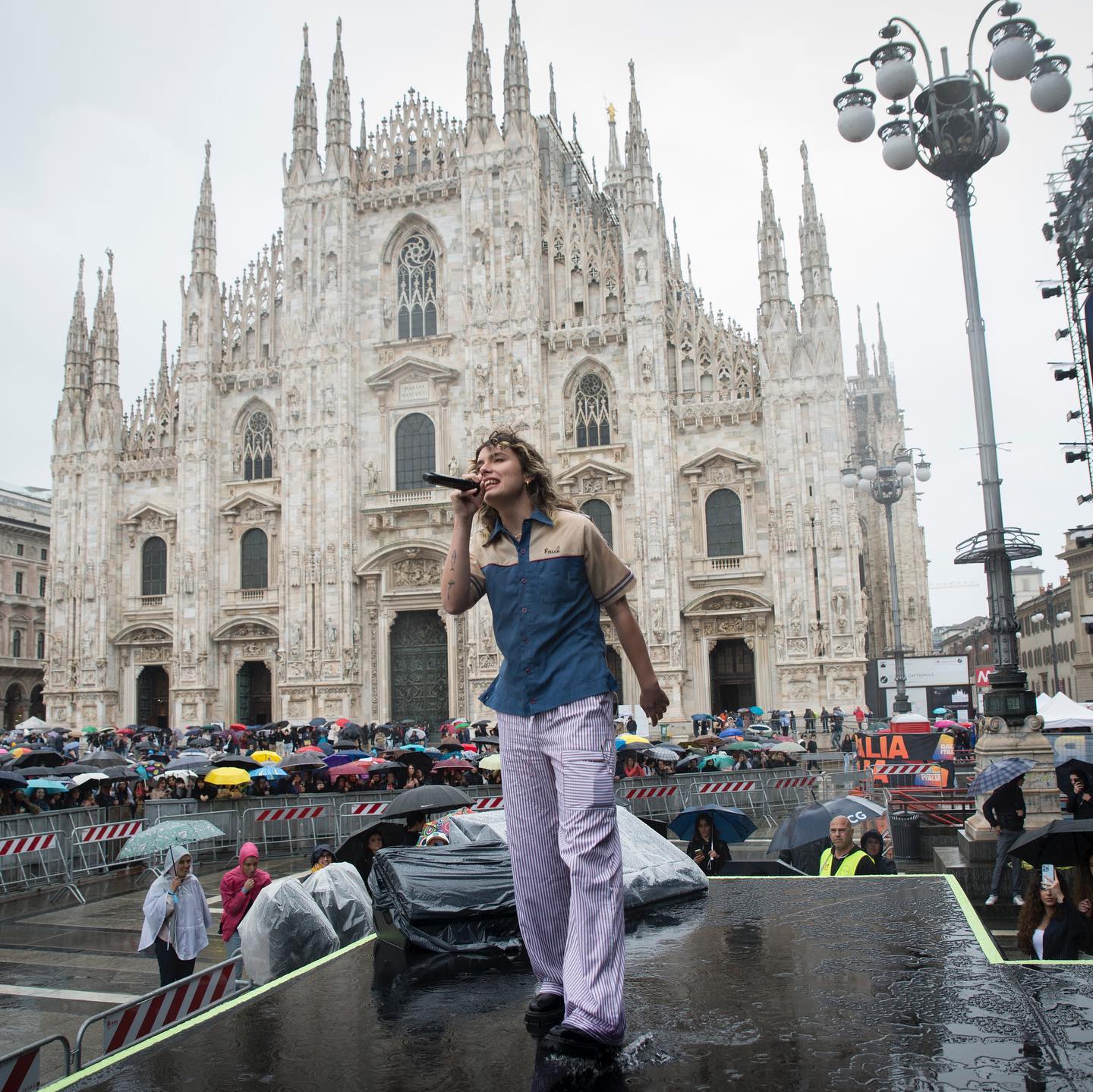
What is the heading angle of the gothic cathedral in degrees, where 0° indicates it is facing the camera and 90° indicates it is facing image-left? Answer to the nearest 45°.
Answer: approximately 0°

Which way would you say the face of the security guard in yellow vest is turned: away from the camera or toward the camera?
toward the camera

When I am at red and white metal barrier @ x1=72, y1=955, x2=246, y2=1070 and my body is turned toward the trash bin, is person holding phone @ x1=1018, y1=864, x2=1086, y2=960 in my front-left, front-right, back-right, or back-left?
front-right

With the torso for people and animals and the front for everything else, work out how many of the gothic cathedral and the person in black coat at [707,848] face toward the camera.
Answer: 2

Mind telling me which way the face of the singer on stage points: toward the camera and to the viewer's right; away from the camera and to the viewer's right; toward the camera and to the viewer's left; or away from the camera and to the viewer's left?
toward the camera and to the viewer's left

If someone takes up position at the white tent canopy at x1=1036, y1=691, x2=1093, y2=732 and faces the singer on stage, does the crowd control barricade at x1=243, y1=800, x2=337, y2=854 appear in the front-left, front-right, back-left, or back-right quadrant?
front-right

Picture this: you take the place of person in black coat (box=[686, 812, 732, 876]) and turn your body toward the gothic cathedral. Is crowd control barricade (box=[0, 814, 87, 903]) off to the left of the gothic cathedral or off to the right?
left

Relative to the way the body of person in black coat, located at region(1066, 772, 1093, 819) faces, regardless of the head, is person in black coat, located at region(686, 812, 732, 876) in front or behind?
in front

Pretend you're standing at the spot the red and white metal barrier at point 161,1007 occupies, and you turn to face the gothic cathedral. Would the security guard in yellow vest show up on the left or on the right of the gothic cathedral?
right

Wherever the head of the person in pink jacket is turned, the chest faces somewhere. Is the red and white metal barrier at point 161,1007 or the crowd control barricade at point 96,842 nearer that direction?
the red and white metal barrier

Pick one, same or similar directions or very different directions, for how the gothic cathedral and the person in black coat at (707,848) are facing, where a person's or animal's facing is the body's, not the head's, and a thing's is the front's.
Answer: same or similar directions

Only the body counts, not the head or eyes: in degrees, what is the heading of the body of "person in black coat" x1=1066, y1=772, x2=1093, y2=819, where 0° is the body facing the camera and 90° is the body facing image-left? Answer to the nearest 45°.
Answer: approximately 45°

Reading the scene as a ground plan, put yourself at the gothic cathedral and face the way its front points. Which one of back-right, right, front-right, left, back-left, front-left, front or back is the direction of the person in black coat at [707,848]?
front

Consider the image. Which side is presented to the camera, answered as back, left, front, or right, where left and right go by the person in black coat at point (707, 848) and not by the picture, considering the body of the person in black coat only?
front

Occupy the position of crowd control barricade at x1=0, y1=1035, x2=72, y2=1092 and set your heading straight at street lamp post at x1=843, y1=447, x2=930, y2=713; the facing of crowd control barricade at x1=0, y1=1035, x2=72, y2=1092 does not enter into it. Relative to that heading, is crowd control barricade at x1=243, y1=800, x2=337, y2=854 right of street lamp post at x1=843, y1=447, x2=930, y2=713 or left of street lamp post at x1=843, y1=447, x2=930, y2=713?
left
